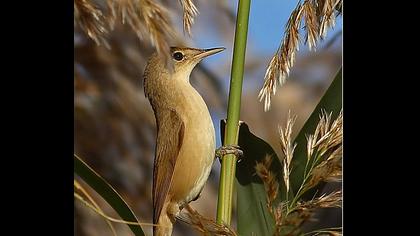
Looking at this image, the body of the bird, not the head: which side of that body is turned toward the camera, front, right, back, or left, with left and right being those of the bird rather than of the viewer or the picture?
right
